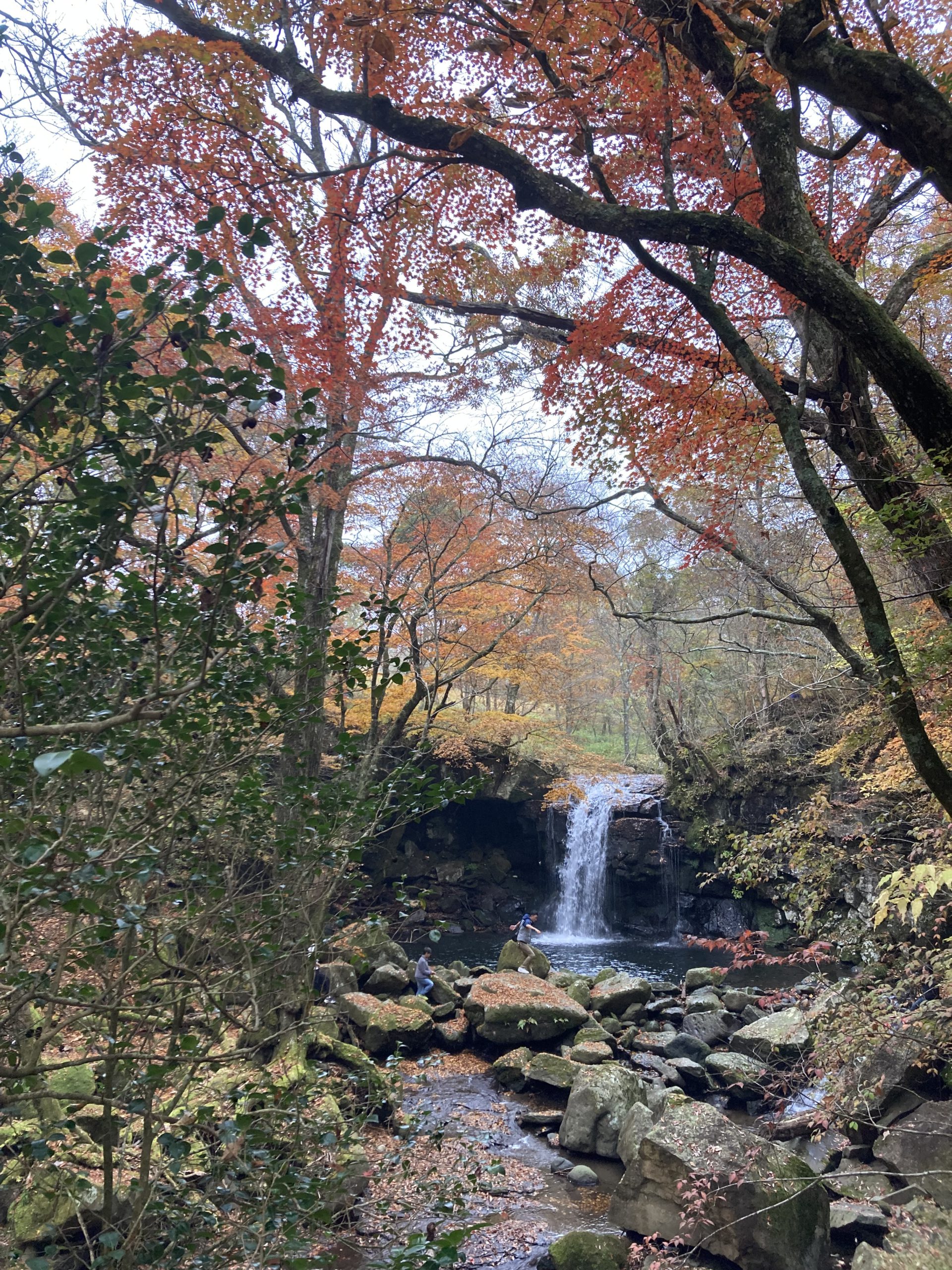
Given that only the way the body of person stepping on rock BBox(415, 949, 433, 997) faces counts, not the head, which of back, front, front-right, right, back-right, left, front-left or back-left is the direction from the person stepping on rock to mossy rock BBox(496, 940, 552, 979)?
front-left

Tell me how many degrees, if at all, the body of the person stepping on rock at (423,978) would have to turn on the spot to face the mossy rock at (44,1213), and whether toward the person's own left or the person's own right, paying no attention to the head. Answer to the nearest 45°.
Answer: approximately 90° to the person's own right
